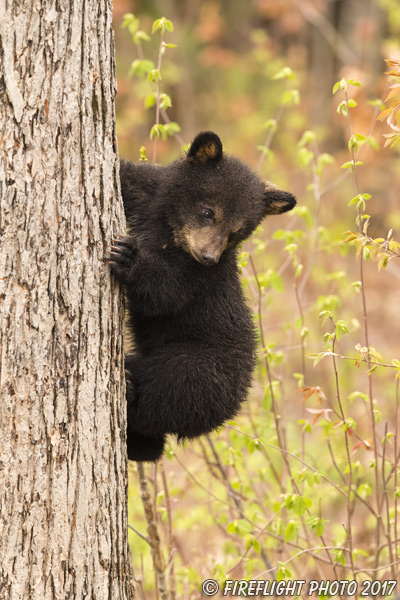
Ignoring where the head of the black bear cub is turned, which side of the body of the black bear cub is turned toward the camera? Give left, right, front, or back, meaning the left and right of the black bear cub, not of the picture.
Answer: left
